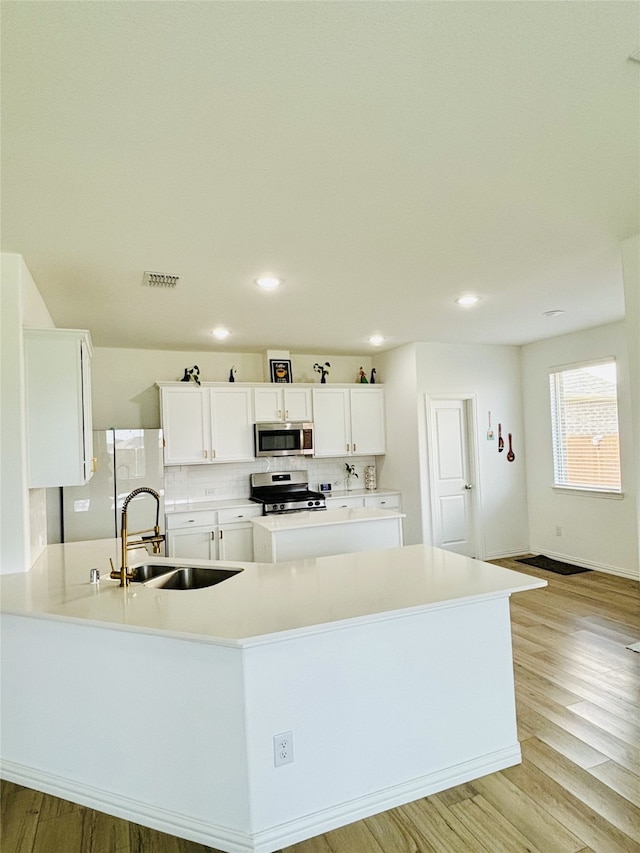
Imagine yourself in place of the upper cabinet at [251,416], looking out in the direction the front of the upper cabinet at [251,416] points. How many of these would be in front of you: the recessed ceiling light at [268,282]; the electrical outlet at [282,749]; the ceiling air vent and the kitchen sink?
4

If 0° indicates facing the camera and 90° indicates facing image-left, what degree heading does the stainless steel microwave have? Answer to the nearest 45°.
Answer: approximately 0°

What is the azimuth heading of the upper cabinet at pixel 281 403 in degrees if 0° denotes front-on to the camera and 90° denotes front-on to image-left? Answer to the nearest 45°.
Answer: approximately 0°

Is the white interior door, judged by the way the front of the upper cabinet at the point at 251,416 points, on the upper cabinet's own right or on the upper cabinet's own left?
on the upper cabinet's own left

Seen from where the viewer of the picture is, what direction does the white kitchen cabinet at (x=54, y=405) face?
facing to the right of the viewer

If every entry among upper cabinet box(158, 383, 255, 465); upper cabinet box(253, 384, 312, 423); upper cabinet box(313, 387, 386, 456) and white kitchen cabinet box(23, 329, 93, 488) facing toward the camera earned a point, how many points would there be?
3

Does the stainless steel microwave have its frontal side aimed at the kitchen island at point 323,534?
yes

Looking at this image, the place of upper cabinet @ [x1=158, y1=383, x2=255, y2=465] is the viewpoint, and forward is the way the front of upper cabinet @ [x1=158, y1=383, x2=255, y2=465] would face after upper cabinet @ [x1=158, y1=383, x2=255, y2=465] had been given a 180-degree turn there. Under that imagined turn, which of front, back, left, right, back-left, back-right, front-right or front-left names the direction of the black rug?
right
